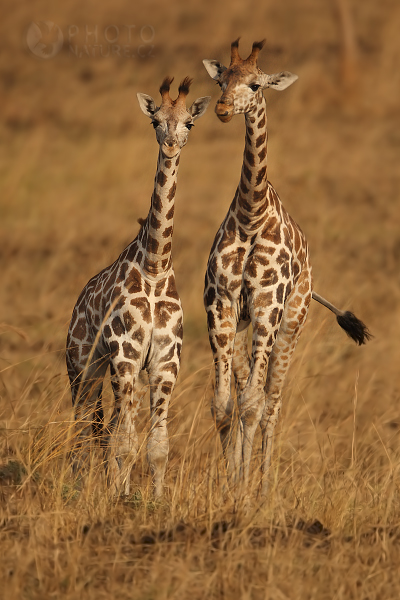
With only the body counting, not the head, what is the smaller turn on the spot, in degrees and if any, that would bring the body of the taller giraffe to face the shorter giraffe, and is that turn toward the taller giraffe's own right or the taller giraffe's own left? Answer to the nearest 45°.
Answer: approximately 90° to the taller giraffe's own right

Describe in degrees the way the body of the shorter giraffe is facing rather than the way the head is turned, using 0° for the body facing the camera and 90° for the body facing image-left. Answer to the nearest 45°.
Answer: approximately 315°

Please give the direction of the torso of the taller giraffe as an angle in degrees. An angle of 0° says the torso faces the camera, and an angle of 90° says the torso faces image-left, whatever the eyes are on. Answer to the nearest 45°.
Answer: approximately 0°
